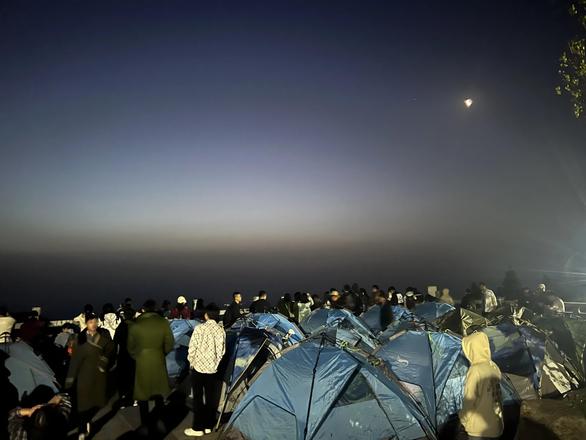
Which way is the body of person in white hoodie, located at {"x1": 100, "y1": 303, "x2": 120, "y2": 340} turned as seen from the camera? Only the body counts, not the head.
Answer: away from the camera

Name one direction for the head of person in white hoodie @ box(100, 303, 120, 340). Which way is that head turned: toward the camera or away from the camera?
away from the camera

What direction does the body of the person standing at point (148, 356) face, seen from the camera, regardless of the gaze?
away from the camera

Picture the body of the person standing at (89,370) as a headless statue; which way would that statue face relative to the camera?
toward the camera

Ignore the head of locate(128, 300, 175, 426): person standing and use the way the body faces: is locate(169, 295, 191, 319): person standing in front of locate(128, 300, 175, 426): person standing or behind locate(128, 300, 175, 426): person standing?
in front

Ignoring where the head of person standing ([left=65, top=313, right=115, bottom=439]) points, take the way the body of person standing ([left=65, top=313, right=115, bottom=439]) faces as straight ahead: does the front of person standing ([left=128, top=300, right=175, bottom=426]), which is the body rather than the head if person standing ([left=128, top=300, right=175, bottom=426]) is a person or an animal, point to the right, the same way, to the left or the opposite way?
the opposite way

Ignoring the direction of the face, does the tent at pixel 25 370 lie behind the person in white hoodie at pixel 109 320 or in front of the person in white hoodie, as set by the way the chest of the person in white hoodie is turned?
behind

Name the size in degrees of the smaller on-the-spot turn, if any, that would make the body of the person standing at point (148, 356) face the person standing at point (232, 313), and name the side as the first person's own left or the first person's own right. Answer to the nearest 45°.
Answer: approximately 45° to the first person's own right

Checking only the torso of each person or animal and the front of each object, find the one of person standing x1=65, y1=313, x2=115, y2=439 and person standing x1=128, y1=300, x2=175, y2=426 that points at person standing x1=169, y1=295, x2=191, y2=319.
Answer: person standing x1=128, y1=300, x2=175, y2=426

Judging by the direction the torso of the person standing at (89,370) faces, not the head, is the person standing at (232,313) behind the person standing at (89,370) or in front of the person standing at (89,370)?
behind

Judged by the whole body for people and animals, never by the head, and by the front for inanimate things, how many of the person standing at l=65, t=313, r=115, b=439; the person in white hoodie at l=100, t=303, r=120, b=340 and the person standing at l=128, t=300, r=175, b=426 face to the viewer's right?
0

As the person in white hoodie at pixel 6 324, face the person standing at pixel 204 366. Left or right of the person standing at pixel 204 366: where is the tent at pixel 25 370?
right
